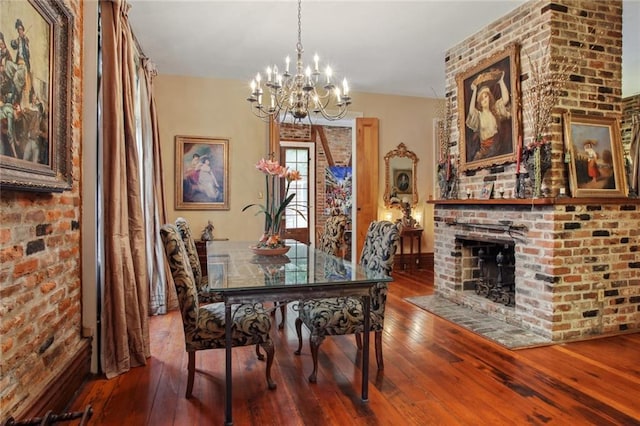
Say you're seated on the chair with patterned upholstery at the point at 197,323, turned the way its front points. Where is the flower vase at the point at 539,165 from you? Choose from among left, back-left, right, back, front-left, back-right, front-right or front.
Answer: front

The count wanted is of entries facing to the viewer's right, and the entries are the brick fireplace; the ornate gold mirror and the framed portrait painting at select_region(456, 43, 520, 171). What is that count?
0

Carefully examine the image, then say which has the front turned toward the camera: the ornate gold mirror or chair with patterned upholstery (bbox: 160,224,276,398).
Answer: the ornate gold mirror

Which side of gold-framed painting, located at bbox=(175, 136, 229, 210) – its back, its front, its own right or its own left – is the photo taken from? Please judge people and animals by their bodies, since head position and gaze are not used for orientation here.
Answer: front

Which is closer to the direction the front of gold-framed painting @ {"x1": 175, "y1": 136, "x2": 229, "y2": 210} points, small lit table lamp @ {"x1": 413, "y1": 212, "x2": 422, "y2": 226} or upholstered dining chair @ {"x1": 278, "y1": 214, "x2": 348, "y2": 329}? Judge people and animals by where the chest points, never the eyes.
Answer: the upholstered dining chair

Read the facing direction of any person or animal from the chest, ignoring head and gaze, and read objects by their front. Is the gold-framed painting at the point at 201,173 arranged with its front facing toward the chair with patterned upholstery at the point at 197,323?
yes

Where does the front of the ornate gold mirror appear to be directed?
toward the camera

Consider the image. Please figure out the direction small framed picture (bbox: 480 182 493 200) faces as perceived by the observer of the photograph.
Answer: facing the viewer and to the left of the viewer

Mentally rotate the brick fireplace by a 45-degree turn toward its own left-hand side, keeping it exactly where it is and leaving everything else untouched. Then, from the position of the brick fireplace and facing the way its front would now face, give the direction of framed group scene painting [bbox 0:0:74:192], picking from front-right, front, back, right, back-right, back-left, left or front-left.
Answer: front-right

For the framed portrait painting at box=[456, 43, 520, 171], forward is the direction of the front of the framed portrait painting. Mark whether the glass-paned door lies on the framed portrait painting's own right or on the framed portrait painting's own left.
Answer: on the framed portrait painting's own right

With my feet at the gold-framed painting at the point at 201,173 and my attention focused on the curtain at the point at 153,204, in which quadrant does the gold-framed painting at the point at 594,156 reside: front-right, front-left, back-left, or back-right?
front-left

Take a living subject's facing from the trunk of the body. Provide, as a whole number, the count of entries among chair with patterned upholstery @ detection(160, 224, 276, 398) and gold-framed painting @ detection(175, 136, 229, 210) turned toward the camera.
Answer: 1

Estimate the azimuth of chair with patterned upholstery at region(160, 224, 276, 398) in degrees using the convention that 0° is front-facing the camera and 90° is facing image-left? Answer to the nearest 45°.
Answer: approximately 270°

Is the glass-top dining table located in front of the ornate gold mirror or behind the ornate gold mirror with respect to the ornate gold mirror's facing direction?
in front
